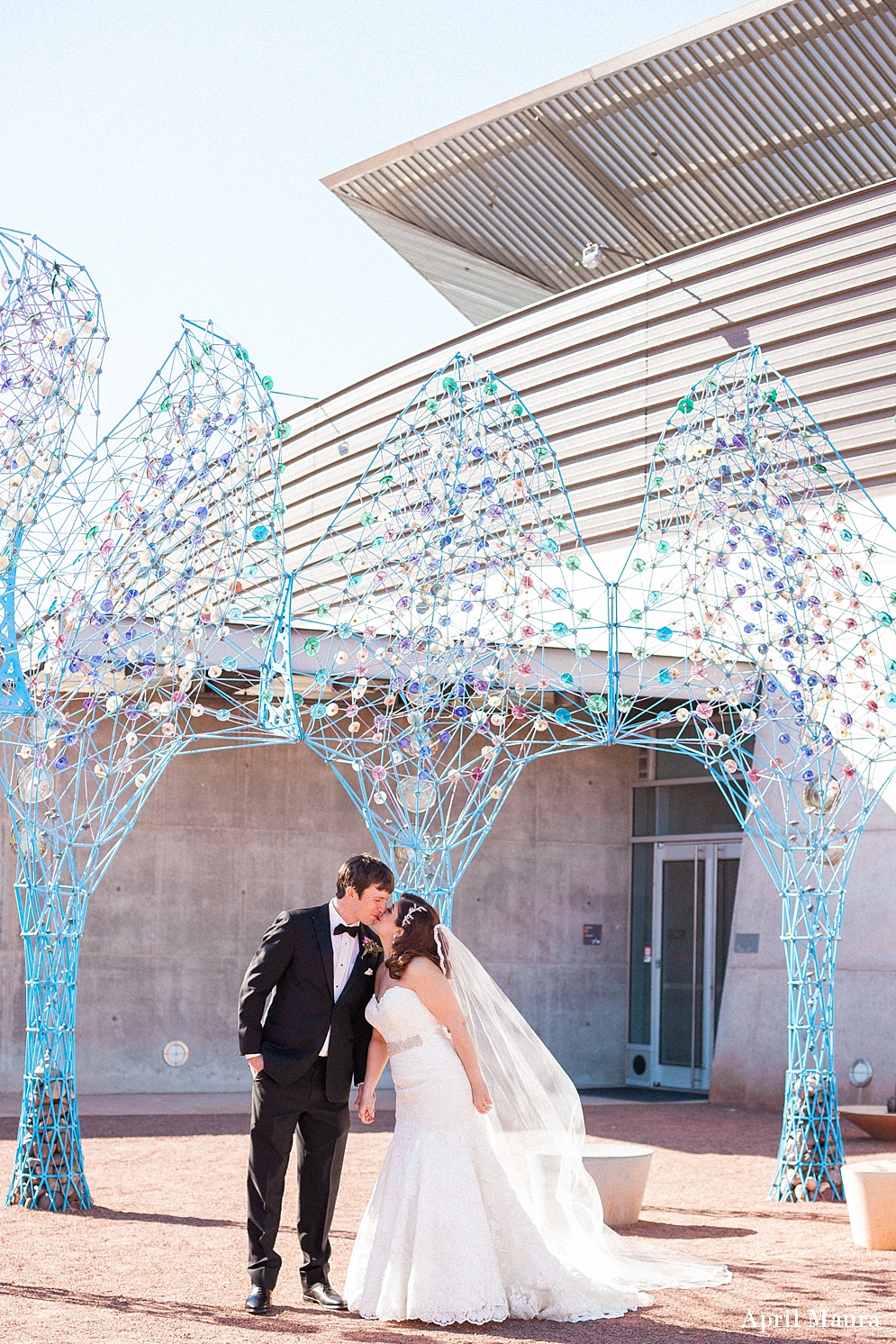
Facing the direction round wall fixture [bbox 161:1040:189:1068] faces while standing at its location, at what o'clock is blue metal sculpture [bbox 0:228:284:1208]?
The blue metal sculpture is roughly at 12 o'clock from the round wall fixture.

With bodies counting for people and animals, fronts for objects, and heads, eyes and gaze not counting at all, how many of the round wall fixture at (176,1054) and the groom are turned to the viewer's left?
0

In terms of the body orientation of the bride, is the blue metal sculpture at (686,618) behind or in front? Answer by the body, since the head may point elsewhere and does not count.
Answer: behind

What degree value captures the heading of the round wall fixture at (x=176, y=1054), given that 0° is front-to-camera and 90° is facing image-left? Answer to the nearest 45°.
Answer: approximately 0°

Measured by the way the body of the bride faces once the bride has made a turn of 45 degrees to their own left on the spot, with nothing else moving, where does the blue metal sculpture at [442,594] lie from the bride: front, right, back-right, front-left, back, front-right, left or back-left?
back

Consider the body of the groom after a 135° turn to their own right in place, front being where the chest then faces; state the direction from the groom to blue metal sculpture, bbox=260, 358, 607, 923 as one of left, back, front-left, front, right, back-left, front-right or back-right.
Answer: right

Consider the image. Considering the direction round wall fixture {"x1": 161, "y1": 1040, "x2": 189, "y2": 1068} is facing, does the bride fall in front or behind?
in front

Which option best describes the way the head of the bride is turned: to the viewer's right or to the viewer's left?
to the viewer's left

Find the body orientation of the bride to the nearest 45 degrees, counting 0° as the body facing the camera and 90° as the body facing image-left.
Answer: approximately 45°

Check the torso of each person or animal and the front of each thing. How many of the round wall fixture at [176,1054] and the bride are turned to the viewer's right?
0

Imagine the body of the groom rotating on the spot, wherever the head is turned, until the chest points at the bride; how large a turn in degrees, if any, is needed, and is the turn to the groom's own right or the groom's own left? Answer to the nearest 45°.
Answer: approximately 45° to the groom's own left

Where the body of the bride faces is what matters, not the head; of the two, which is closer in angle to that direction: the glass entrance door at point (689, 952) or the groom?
the groom
